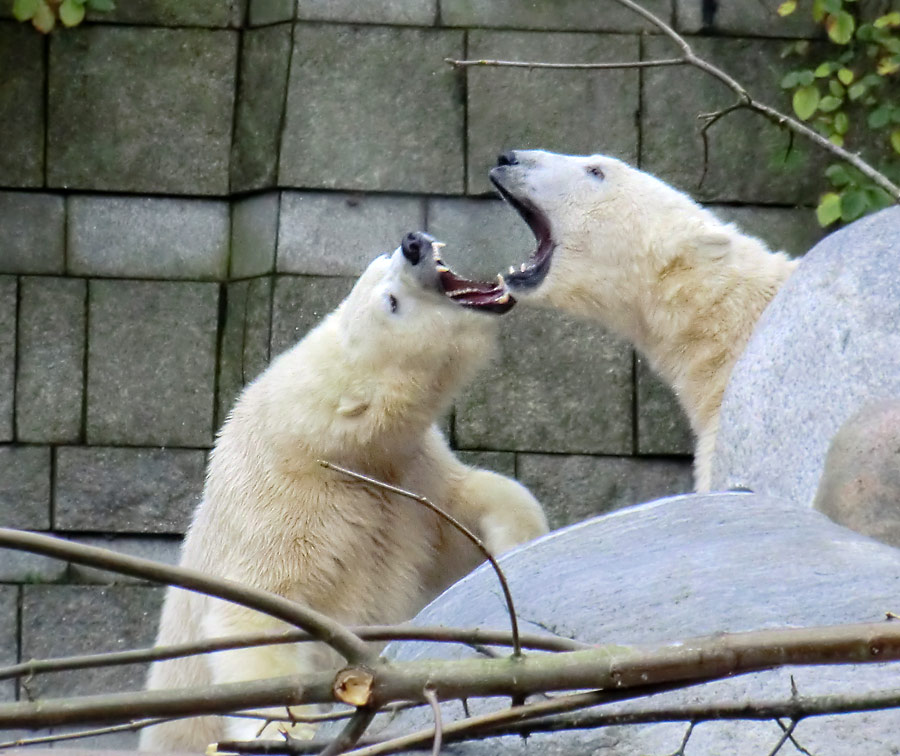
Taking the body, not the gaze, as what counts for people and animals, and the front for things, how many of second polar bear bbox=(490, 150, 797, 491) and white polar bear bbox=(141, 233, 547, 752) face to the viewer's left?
1

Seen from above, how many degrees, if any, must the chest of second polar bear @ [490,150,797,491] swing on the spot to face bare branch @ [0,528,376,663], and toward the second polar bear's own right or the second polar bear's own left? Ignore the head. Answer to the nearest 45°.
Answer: approximately 90° to the second polar bear's own left

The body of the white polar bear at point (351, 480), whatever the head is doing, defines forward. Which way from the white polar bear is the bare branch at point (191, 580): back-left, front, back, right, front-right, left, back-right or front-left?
right

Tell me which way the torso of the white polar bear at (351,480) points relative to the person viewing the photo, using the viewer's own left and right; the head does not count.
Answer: facing to the right of the viewer

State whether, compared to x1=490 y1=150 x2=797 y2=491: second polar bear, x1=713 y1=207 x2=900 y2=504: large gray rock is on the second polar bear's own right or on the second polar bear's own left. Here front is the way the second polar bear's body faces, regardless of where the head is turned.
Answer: on the second polar bear's own left

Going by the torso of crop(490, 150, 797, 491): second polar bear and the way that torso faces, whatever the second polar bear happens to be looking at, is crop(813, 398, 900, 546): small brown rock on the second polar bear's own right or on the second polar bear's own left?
on the second polar bear's own left

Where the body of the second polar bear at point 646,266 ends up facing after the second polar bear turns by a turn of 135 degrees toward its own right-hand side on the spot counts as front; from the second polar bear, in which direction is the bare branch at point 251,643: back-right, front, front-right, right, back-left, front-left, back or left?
back-right

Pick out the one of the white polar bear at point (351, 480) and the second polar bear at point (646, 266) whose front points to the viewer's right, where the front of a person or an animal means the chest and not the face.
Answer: the white polar bear

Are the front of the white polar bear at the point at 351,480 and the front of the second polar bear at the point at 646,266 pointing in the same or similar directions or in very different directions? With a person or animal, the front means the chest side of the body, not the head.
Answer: very different directions

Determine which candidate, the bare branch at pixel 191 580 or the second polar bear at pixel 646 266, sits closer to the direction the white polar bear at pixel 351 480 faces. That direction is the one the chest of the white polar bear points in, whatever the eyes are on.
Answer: the second polar bear

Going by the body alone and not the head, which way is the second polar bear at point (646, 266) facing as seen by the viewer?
to the viewer's left

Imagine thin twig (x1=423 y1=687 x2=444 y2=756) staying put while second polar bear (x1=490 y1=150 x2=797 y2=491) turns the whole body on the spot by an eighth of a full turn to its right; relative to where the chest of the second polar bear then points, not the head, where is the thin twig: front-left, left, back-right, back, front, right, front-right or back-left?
back-left

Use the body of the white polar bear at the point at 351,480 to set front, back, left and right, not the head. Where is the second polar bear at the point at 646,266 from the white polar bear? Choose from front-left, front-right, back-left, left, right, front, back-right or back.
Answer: front-left
